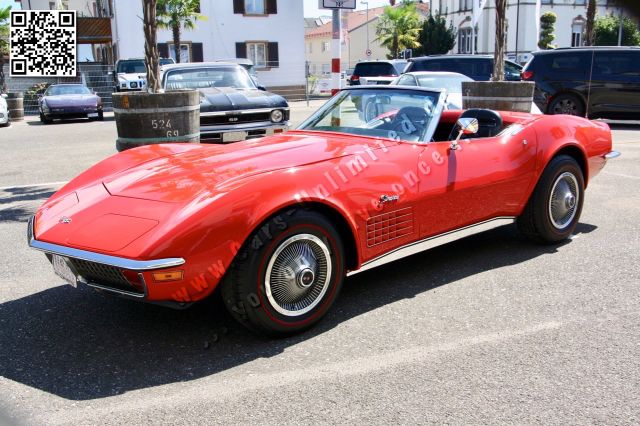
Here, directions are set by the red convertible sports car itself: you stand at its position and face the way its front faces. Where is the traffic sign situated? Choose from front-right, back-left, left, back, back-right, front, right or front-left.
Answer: back-right

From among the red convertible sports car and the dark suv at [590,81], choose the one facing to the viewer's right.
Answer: the dark suv

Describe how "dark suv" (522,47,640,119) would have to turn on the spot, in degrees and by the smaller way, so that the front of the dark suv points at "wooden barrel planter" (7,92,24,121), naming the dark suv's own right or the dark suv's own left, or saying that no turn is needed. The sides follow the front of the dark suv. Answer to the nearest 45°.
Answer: approximately 180°

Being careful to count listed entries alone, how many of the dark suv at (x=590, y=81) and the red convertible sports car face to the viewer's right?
1

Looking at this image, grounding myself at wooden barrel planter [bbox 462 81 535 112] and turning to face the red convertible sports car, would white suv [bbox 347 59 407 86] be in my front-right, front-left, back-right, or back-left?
back-right

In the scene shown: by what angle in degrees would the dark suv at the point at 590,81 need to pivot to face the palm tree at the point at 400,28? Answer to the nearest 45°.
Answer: approximately 90° to its left

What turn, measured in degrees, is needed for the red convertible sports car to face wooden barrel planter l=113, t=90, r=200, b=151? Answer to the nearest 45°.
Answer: approximately 90° to its right

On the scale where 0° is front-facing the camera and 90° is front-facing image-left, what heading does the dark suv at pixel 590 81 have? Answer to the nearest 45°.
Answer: approximately 270°
